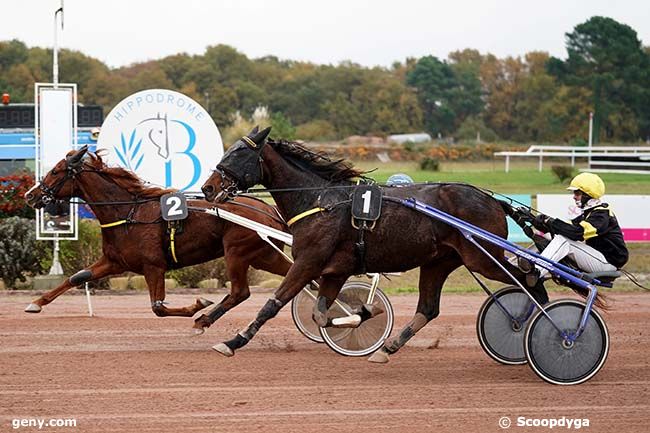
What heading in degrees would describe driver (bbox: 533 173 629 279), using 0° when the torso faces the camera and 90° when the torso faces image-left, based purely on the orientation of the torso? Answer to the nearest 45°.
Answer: approximately 90°

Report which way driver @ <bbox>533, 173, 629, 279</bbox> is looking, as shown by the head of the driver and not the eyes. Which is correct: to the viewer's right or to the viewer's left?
to the viewer's left

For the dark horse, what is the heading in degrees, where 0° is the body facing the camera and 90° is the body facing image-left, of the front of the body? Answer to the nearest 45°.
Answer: approximately 90°

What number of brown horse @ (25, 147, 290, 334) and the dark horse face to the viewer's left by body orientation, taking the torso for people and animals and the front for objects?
2

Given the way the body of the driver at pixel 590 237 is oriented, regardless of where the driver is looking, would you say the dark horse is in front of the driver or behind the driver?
in front

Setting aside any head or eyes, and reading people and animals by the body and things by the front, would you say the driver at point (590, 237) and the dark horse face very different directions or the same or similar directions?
same or similar directions

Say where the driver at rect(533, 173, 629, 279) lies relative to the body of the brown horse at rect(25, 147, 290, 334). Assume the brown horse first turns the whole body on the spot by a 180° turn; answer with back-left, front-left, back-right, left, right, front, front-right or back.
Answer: front-right

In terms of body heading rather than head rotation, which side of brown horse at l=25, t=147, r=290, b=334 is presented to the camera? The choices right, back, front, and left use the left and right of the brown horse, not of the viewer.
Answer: left

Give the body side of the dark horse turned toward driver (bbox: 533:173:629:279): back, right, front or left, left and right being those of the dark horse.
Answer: back
